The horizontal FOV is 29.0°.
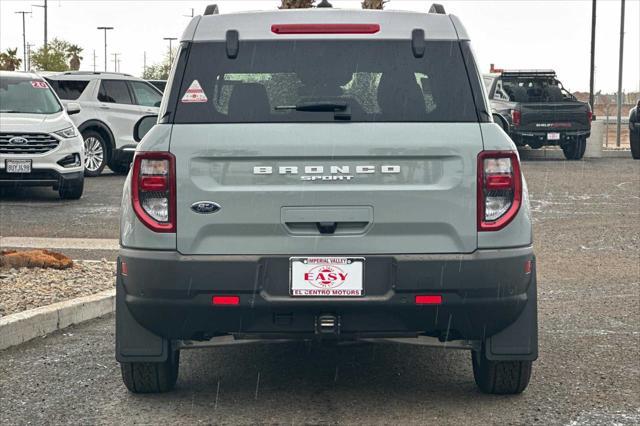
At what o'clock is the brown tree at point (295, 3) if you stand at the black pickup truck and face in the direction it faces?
The brown tree is roughly at 12 o'clock from the black pickup truck.

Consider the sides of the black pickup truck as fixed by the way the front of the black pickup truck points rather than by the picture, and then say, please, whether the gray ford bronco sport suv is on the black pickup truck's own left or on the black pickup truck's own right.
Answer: on the black pickup truck's own left

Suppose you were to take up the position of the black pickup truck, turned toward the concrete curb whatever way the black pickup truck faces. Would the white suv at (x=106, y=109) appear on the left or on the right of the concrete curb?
right

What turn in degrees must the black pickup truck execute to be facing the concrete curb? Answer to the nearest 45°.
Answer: approximately 135° to its left

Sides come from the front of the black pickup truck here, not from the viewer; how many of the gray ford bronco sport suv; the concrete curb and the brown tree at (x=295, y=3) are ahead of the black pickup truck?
1

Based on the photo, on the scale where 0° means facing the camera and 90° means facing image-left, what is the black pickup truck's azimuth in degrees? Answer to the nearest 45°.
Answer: approximately 135°

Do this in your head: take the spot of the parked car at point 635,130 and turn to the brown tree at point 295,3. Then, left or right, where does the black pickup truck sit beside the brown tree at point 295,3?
left

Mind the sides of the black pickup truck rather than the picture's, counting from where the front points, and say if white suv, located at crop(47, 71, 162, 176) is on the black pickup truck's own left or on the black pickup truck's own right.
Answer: on the black pickup truck's own left

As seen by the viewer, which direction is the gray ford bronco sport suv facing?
away from the camera

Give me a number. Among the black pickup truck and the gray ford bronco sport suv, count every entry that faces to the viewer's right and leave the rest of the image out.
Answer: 0

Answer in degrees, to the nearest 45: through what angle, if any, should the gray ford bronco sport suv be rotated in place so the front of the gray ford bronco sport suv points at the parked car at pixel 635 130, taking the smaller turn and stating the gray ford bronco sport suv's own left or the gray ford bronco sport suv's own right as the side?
0° — it already faces it
